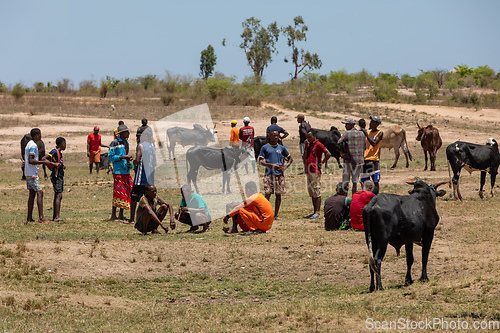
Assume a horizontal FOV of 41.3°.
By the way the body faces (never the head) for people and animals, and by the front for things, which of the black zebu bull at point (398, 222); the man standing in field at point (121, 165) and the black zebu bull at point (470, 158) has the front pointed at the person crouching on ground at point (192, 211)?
the man standing in field

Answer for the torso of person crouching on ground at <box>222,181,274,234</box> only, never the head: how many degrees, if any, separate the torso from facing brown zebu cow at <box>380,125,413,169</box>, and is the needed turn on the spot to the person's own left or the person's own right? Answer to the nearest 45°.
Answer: approximately 135° to the person's own right

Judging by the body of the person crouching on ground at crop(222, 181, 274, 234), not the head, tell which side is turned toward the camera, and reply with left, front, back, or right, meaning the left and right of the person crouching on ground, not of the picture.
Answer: left

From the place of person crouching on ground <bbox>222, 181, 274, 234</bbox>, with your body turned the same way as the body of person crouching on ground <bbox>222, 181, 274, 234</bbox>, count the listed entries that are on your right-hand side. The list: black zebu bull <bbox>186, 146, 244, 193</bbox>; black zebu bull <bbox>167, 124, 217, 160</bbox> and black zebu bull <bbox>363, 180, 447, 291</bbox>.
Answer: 2

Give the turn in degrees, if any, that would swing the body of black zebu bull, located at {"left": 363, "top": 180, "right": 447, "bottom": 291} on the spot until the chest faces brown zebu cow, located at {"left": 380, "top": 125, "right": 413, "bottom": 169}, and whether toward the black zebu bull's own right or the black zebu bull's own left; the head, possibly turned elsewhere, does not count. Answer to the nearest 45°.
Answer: approximately 45° to the black zebu bull's own left

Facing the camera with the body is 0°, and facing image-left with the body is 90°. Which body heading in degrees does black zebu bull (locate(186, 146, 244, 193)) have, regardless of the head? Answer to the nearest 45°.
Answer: approximately 270°

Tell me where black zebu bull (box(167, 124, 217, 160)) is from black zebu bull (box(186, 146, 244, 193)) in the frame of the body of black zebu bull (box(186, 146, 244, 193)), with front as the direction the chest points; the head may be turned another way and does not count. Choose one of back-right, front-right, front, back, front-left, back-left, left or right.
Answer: left
